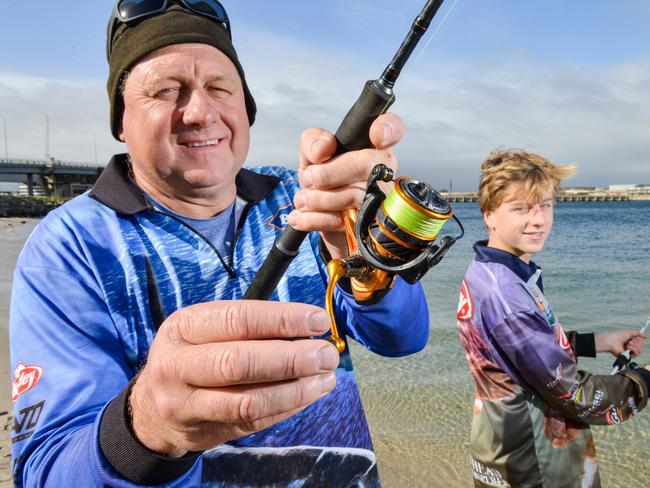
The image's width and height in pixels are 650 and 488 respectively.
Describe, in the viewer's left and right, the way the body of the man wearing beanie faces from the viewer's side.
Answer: facing the viewer and to the right of the viewer

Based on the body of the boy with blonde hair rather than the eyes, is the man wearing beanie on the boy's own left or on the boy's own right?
on the boy's own right

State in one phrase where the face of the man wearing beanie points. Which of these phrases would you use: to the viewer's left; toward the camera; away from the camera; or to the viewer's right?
toward the camera

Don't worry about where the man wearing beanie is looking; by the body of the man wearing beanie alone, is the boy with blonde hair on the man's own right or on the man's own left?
on the man's own left

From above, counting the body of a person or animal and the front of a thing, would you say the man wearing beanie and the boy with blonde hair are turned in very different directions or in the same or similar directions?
same or similar directions

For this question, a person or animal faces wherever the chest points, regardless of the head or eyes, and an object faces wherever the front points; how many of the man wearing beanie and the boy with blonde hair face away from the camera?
0
